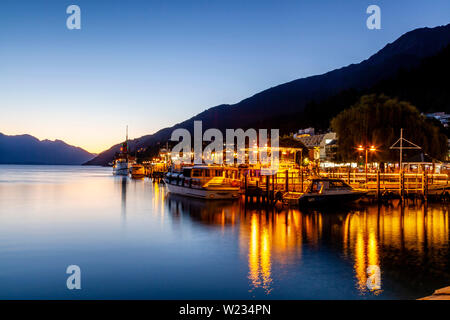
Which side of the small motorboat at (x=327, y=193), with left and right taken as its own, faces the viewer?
right

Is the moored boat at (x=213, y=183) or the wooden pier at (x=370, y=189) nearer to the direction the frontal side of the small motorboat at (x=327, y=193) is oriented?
the wooden pier

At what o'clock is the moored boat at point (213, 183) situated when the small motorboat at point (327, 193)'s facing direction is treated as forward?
The moored boat is roughly at 7 o'clock from the small motorboat.
